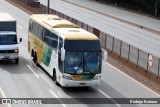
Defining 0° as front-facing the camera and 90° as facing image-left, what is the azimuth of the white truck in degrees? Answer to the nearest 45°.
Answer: approximately 0°

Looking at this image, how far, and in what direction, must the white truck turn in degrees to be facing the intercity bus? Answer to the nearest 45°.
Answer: approximately 45° to its left

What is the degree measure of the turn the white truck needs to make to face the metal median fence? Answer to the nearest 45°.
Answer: approximately 90° to its left
